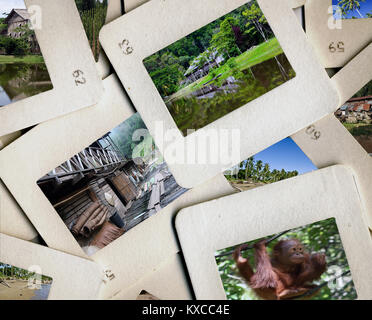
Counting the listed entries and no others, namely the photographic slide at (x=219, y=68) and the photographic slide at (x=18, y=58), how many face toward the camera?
2

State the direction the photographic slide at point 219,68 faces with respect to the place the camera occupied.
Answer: facing the viewer

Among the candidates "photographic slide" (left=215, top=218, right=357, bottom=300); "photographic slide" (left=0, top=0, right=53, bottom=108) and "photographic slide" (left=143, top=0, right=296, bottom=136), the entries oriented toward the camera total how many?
3
